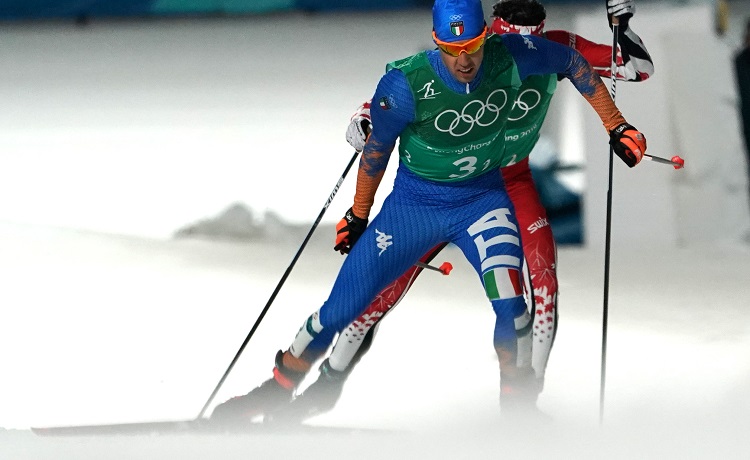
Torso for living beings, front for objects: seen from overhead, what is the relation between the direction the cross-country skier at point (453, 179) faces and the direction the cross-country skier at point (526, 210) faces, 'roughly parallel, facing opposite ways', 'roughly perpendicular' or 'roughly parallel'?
roughly parallel

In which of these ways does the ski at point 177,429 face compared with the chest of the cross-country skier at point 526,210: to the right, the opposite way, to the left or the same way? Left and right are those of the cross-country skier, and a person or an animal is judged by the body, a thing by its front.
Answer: to the right

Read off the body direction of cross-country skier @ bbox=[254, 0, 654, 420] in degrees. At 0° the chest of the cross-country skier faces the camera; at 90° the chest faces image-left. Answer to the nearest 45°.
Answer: approximately 0°

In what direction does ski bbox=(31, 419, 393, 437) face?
to the viewer's left

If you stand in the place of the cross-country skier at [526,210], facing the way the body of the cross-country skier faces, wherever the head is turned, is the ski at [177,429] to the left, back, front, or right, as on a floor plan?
right

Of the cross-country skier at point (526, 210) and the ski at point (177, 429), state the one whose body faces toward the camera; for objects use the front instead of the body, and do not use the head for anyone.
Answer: the cross-country skier

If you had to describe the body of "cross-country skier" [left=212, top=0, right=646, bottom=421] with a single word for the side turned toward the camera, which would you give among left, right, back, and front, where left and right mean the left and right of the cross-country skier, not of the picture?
front

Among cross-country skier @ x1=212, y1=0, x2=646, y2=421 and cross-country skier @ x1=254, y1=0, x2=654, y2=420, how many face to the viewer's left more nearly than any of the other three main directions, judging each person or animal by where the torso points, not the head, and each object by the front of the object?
0

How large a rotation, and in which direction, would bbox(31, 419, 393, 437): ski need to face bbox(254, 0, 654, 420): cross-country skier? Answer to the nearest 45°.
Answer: approximately 180°

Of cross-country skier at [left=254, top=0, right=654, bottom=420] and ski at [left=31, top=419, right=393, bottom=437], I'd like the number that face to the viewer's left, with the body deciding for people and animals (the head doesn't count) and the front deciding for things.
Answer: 1
